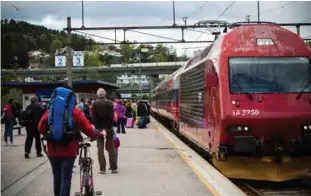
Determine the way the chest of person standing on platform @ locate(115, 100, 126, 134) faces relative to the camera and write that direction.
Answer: away from the camera

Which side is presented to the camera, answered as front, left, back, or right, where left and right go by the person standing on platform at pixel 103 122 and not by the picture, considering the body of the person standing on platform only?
back

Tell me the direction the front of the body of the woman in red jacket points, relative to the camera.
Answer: away from the camera

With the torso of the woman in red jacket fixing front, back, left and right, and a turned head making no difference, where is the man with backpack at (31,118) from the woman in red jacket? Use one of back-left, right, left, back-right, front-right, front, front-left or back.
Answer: front

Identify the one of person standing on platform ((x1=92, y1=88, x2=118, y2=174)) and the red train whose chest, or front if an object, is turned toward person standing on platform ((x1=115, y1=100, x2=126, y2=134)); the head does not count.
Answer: person standing on platform ((x1=92, y1=88, x2=118, y2=174))

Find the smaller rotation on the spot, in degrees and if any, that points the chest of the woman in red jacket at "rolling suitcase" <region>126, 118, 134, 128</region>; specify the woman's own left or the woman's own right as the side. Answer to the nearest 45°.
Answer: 0° — they already face it

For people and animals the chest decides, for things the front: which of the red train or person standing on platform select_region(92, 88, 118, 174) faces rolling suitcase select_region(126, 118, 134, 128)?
the person standing on platform

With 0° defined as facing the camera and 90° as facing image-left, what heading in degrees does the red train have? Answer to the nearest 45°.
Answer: approximately 315°

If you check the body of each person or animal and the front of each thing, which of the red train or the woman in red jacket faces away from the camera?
the woman in red jacket

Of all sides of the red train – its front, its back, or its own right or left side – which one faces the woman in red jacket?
front

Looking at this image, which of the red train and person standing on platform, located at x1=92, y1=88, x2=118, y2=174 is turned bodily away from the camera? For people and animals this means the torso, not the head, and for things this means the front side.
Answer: the person standing on platform
